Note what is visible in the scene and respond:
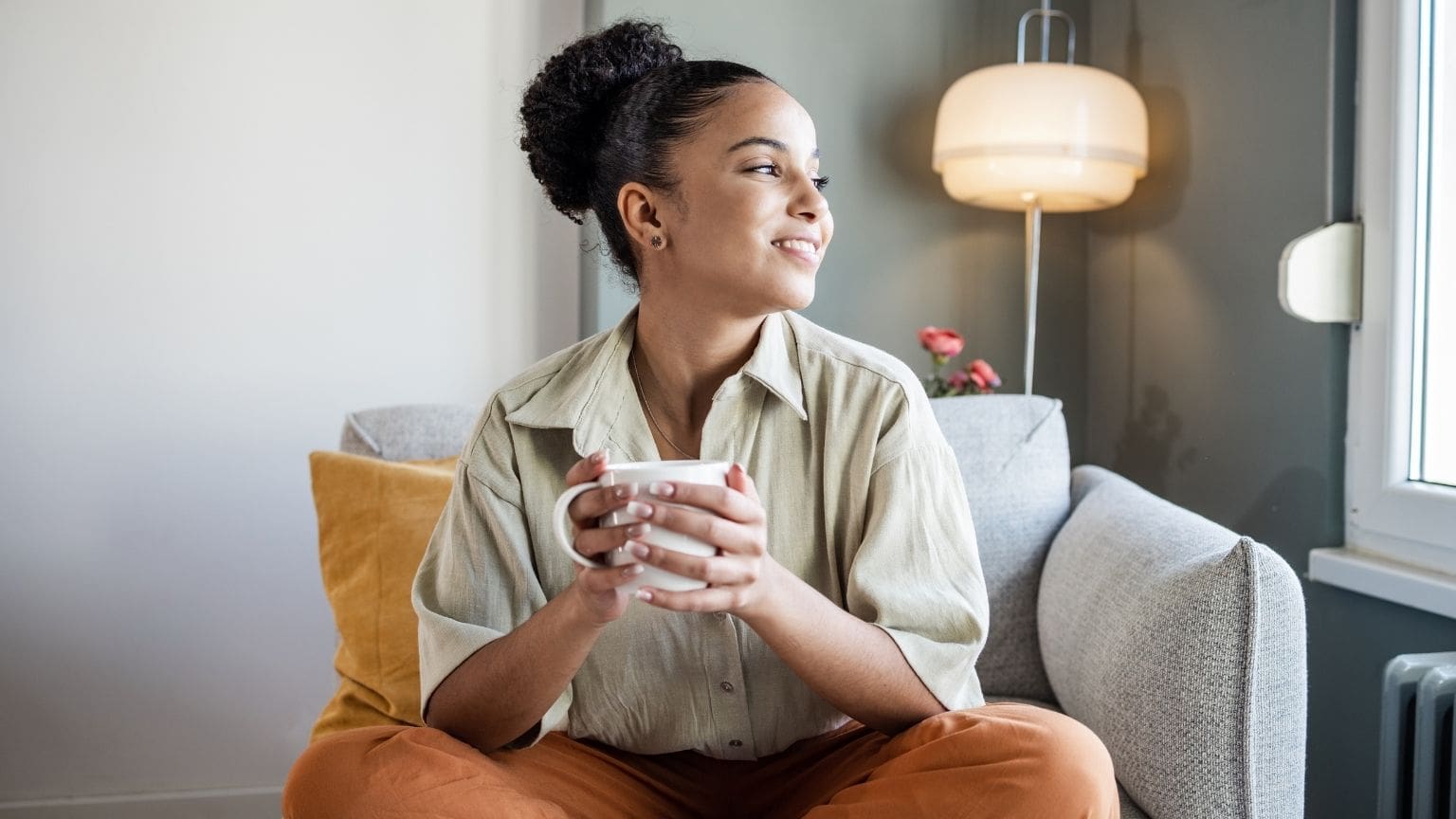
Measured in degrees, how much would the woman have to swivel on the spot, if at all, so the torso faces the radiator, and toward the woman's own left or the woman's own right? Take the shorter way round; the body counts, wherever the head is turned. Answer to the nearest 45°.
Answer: approximately 90° to the woman's own left

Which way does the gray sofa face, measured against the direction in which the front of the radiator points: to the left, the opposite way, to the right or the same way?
to the left

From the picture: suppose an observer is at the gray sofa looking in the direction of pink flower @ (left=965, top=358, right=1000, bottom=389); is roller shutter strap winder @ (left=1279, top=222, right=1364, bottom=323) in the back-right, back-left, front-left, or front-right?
front-right

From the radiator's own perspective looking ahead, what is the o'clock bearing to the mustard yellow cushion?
The mustard yellow cushion is roughly at 1 o'clock from the radiator.

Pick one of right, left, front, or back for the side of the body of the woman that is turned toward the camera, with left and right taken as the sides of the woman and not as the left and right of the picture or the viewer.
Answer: front

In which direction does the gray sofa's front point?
toward the camera

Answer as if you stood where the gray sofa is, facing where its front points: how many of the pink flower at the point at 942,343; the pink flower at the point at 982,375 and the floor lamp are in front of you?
0

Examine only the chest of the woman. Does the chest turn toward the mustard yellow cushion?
no

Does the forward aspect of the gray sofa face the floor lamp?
no

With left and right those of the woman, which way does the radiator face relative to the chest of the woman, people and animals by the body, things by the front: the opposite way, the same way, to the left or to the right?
to the right

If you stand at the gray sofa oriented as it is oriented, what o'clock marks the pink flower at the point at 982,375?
The pink flower is roughly at 6 o'clock from the gray sofa.

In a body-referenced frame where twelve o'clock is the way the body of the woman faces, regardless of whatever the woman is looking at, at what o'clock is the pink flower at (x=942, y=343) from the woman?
The pink flower is roughly at 7 o'clock from the woman.

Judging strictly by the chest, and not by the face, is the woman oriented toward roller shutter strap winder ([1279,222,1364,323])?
no
